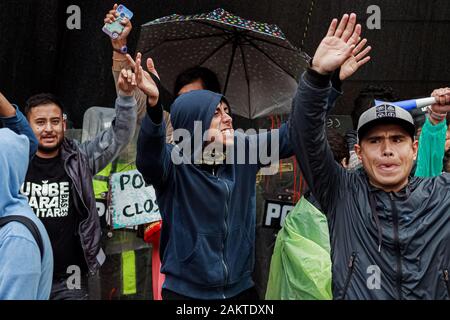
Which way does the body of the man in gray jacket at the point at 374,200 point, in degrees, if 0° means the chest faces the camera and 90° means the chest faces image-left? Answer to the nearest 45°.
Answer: approximately 0°

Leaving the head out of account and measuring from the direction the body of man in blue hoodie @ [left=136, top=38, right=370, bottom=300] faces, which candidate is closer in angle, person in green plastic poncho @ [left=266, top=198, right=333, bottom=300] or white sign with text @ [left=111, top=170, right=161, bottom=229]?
the person in green plastic poncho

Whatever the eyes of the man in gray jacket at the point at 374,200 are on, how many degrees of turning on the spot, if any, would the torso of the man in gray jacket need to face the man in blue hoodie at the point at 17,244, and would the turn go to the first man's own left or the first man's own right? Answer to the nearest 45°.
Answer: approximately 45° to the first man's own right

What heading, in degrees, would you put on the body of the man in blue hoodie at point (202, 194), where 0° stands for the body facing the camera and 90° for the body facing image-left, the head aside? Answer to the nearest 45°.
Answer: approximately 315°

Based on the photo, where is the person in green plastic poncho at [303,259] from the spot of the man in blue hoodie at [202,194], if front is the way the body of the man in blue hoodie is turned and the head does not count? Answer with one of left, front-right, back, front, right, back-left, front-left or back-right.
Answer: left

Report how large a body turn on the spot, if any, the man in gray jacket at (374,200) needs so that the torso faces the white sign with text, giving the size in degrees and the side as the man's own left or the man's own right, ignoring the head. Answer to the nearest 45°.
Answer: approximately 135° to the man's own right

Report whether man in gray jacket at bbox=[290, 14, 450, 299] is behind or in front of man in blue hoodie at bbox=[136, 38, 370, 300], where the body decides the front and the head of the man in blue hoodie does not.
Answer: in front
